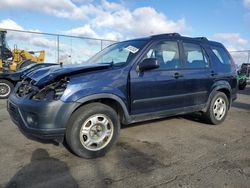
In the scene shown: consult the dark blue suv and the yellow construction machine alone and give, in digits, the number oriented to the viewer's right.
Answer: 1

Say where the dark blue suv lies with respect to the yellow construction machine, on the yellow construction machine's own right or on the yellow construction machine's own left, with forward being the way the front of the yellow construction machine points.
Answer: on the yellow construction machine's own right

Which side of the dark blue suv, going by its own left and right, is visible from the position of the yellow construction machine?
right

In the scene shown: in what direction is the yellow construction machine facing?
to the viewer's right

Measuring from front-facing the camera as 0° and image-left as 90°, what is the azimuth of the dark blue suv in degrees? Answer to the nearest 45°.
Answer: approximately 45°
